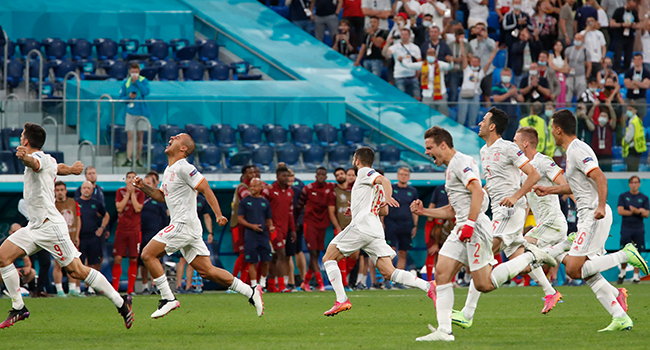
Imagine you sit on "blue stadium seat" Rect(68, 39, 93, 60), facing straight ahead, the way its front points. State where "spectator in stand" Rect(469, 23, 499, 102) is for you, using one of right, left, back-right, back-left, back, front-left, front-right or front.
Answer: left

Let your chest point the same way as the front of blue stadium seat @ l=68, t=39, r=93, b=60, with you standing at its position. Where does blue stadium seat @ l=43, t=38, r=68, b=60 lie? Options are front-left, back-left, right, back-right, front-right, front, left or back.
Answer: right

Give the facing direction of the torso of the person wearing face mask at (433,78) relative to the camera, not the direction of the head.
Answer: toward the camera

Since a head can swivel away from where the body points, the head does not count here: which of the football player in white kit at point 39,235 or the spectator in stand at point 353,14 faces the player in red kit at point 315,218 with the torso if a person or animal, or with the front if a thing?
the spectator in stand

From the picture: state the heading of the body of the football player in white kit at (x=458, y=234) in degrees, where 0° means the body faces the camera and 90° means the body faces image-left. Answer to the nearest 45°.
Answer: approximately 90°

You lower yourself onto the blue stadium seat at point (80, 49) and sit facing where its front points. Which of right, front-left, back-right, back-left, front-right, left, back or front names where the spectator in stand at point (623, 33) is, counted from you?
left

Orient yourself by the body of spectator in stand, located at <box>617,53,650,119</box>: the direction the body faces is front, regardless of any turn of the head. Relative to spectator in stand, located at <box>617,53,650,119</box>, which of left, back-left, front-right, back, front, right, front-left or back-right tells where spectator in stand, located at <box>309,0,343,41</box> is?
right

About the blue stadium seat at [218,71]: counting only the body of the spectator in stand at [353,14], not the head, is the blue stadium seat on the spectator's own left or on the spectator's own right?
on the spectator's own right

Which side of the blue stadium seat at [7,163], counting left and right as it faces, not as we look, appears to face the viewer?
front

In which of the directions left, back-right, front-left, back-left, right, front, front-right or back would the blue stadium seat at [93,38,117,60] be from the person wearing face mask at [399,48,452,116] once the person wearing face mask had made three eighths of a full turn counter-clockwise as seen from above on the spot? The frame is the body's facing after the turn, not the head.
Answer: back-left

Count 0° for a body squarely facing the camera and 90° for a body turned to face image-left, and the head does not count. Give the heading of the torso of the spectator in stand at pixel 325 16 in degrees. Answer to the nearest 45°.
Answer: approximately 0°

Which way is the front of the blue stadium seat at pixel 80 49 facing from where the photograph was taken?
facing the viewer

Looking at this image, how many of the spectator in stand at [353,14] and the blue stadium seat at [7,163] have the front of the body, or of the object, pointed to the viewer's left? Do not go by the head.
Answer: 0

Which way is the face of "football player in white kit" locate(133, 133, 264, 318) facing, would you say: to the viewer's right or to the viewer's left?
to the viewer's left

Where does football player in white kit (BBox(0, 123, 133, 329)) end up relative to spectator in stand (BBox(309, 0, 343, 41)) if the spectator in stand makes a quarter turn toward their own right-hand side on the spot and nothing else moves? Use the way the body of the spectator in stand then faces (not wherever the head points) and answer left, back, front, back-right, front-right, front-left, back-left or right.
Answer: left

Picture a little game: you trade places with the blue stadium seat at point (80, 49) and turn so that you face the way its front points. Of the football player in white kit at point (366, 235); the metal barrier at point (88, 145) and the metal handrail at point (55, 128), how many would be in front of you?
3

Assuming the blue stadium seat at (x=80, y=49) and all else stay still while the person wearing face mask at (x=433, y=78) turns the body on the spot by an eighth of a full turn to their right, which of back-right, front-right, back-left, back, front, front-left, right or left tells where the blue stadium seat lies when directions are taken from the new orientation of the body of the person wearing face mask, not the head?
front-right

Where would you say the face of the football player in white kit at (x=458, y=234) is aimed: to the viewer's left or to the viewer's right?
to the viewer's left
